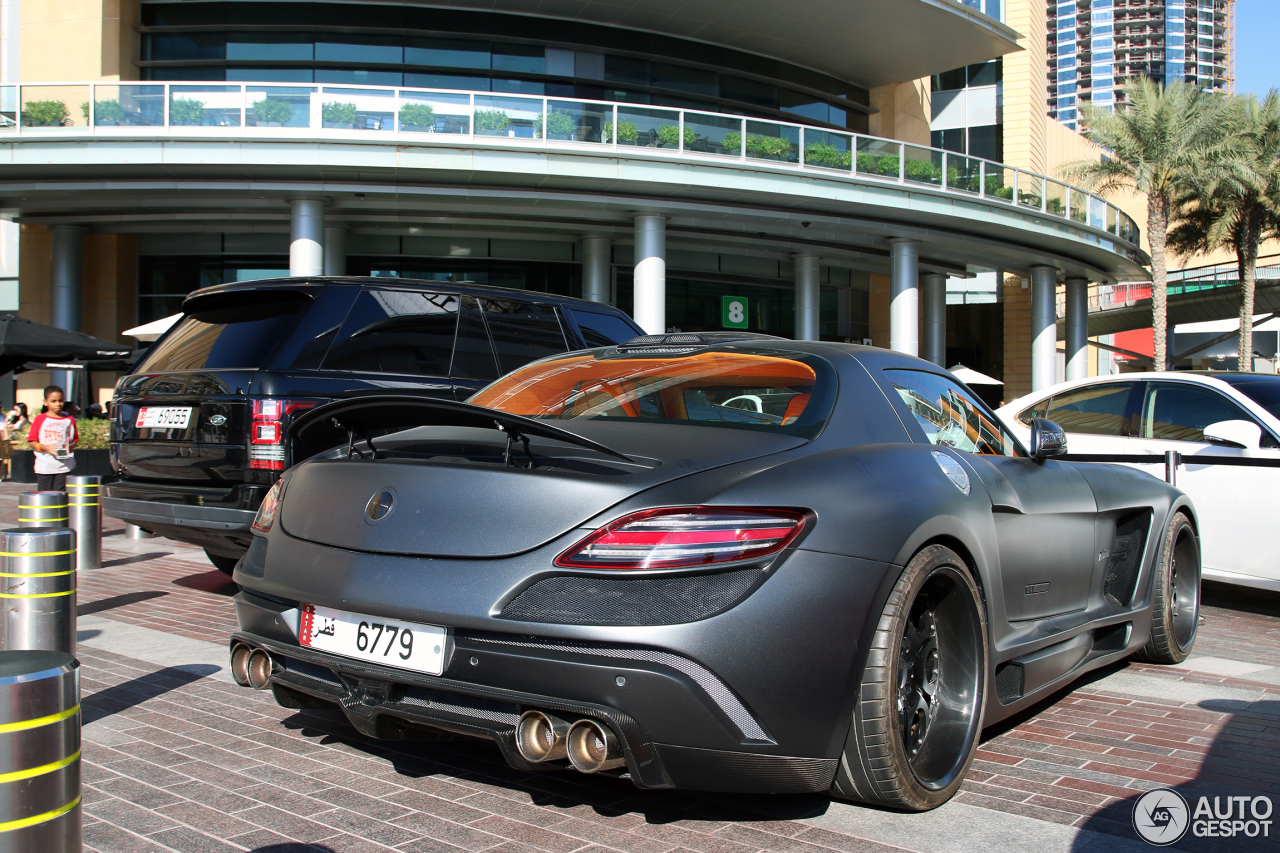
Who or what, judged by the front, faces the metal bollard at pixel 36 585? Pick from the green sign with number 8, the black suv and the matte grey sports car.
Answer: the green sign with number 8

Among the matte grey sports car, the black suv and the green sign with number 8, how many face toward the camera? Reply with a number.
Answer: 1

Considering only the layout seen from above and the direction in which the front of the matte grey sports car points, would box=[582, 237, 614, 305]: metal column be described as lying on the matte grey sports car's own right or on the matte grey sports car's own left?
on the matte grey sports car's own left

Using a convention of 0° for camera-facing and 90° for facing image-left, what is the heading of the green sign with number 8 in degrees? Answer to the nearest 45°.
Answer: approximately 0°

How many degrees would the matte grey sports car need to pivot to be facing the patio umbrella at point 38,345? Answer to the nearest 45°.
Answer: approximately 90° to its left

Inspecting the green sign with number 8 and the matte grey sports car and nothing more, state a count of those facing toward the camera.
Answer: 1

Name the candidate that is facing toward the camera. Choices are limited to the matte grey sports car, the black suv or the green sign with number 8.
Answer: the green sign with number 8

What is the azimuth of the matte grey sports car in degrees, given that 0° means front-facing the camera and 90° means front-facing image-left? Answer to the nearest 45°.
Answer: approximately 225°

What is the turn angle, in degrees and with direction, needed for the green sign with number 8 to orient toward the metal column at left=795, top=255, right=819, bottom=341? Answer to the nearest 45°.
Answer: approximately 45° to its left

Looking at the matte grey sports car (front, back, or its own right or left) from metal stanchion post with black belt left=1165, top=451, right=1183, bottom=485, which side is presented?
front

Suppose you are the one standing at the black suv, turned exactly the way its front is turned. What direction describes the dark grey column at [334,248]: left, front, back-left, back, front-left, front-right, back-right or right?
front-left

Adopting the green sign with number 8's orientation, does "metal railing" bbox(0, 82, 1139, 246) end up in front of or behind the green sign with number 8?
in front

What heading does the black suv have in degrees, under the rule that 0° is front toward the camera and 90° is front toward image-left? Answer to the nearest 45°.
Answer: approximately 225°

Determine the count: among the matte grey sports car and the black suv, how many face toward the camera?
0

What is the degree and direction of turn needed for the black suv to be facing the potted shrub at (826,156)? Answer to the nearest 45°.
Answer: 0° — it already faces it

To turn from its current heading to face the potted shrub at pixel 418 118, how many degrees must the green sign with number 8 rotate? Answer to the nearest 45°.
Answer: approximately 45° to its right

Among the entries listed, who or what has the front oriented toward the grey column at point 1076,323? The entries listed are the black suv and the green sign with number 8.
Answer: the black suv
